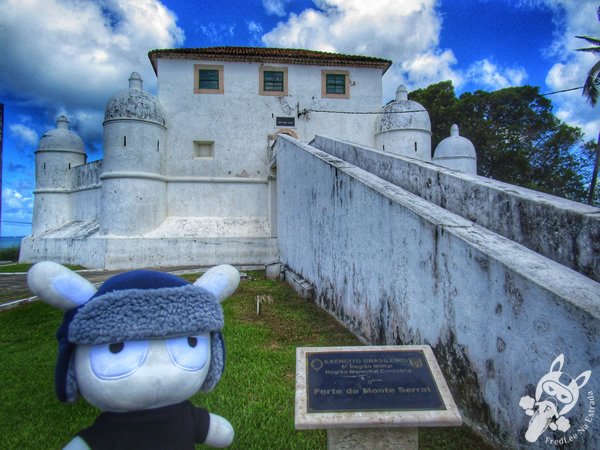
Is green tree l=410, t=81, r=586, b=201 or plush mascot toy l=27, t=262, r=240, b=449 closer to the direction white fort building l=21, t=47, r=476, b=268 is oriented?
the plush mascot toy

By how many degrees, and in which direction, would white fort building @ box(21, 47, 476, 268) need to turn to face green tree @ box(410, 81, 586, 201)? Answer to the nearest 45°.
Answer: approximately 135° to its left

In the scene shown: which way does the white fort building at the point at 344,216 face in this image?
toward the camera

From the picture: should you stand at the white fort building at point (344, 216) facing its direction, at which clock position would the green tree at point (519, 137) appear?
The green tree is roughly at 7 o'clock from the white fort building.

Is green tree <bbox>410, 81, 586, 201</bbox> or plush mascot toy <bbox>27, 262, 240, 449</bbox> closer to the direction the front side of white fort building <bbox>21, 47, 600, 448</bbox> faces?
the plush mascot toy

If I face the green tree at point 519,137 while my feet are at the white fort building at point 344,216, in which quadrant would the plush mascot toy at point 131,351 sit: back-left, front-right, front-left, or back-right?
back-right

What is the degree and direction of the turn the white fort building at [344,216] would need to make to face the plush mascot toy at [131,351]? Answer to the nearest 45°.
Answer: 0° — it already faces it

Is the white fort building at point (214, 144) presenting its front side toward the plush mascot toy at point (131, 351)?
yes

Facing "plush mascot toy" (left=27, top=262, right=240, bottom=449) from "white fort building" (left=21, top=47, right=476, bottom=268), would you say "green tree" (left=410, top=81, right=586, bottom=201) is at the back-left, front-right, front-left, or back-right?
back-left
